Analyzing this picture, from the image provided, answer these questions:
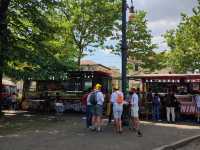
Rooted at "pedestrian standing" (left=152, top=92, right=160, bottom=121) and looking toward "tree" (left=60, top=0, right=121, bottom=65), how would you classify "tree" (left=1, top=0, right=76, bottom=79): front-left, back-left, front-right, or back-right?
front-left

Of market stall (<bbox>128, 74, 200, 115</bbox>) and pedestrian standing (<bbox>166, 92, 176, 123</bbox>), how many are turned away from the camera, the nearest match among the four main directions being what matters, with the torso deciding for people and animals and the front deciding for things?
1

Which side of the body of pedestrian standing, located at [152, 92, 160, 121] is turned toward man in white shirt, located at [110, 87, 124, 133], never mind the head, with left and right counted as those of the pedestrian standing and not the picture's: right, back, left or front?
back

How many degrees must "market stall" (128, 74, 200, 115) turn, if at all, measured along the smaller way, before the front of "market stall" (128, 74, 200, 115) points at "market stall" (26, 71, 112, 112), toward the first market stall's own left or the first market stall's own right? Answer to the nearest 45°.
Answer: approximately 90° to the first market stall's own right

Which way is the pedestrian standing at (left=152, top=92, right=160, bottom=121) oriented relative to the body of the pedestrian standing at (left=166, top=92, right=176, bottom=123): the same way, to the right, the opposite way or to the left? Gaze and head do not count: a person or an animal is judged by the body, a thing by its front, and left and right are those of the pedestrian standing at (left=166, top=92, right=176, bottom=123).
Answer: the same way

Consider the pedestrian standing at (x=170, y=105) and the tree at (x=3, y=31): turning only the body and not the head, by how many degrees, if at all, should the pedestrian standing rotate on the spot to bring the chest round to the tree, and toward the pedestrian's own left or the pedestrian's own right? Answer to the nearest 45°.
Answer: approximately 90° to the pedestrian's own left

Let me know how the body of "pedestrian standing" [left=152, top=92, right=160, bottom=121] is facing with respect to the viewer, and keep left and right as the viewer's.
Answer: facing away from the viewer

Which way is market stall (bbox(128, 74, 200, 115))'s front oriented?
toward the camera

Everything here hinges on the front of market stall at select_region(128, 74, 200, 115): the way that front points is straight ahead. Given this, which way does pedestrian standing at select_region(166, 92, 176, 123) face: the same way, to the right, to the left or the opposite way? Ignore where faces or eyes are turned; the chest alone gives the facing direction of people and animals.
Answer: the opposite way

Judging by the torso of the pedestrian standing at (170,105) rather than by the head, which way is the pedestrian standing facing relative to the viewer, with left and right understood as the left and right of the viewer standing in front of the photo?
facing away from the viewer

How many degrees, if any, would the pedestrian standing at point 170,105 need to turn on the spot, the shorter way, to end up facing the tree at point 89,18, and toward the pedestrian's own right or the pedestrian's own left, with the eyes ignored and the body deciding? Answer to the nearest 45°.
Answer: approximately 45° to the pedestrian's own left

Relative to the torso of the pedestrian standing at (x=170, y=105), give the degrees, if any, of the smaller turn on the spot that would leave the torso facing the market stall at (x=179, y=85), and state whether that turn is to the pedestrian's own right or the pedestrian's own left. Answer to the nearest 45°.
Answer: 0° — they already face it

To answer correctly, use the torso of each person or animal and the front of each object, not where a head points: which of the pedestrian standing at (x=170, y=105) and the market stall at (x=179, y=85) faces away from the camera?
the pedestrian standing

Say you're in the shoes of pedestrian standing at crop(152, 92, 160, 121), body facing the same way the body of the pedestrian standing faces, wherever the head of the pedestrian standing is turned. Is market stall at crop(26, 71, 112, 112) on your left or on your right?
on your left

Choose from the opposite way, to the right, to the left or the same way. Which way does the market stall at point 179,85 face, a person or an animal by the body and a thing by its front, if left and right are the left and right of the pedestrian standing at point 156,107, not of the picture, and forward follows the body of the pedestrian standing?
the opposite way

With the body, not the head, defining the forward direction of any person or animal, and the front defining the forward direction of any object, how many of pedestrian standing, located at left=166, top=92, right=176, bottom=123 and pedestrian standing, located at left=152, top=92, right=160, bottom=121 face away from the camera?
2
